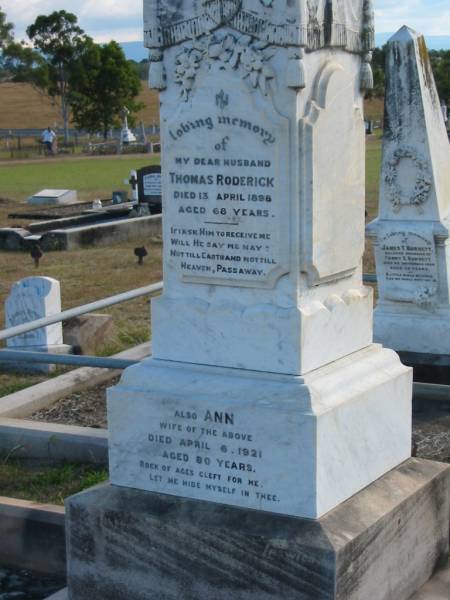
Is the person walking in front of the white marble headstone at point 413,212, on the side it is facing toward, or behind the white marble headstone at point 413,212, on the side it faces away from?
behind

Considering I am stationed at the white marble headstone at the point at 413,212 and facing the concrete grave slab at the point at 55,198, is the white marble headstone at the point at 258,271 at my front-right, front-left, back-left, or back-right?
back-left

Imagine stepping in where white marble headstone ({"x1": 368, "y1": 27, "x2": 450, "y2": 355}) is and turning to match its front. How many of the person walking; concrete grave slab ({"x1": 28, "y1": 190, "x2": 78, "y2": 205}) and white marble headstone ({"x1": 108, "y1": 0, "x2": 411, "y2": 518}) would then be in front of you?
1

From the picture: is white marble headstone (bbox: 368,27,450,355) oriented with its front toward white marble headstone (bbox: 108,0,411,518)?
yes

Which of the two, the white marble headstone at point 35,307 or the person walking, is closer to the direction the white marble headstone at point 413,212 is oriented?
the white marble headstone

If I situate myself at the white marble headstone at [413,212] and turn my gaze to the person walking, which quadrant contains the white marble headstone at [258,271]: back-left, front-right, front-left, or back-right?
back-left

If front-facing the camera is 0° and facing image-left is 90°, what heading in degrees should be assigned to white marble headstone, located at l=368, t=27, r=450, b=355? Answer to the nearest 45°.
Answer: approximately 0°

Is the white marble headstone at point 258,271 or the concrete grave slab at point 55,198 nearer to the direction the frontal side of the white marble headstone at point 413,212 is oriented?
the white marble headstone

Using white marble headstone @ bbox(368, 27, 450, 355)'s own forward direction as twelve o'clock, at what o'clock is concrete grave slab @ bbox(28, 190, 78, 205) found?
The concrete grave slab is roughly at 5 o'clock from the white marble headstone.

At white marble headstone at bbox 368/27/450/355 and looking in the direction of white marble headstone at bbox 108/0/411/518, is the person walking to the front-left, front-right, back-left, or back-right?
back-right

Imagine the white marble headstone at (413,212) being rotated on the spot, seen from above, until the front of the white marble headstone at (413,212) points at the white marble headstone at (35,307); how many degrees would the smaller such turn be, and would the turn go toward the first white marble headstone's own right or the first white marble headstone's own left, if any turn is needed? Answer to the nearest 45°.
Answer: approximately 90° to the first white marble headstone's own right
